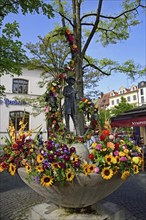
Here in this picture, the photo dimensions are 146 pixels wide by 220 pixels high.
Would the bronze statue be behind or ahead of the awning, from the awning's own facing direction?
ahead

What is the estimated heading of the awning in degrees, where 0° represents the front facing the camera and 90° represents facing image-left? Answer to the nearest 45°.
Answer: approximately 45°

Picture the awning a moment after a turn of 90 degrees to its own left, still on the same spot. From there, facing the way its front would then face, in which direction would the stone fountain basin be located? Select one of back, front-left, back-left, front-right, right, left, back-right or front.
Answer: front-right

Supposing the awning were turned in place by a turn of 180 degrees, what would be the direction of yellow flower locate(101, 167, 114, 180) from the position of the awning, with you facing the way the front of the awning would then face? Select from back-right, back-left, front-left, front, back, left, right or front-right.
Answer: back-right

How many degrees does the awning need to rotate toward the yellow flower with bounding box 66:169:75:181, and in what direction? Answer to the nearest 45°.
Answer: approximately 45° to its left

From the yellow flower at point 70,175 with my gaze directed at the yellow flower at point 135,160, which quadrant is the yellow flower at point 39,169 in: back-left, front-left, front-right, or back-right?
back-left

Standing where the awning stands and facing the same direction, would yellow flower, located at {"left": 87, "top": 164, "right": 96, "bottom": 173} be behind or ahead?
ahead

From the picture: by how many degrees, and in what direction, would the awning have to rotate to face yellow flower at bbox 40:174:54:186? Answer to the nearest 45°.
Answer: approximately 45° to its left

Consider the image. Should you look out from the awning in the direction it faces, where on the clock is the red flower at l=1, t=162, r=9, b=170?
The red flower is roughly at 11 o'clock from the awning.

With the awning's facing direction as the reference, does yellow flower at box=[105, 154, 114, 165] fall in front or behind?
in front

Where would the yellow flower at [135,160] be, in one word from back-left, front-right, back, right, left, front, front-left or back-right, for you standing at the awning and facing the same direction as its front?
front-left
